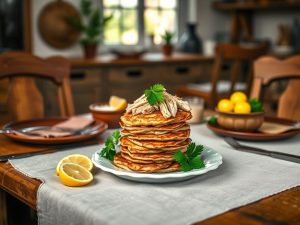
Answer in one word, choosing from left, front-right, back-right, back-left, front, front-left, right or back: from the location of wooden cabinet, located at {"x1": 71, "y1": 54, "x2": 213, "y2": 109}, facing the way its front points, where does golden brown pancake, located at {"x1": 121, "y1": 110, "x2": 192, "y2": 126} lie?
front

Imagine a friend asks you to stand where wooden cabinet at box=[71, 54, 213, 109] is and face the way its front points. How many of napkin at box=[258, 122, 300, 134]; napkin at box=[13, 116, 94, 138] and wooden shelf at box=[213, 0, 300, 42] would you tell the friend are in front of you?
2

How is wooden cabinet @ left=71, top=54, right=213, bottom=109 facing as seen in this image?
toward the camera

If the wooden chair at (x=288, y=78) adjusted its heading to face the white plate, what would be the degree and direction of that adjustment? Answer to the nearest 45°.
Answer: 0° — it already faces it

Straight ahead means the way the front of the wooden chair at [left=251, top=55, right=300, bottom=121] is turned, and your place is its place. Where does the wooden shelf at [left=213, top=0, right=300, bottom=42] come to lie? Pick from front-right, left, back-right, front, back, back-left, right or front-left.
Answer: back

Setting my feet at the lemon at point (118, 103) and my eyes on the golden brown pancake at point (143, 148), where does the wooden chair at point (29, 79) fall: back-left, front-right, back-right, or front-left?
back-right

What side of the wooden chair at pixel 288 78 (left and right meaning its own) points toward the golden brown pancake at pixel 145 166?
front

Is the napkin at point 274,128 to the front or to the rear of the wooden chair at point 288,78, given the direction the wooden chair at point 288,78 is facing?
to the front

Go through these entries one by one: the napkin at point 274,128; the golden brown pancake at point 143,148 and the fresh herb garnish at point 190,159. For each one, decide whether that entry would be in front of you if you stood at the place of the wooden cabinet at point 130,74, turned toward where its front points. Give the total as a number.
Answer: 3

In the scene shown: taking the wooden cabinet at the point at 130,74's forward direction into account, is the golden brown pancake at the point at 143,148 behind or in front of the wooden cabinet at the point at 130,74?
in front

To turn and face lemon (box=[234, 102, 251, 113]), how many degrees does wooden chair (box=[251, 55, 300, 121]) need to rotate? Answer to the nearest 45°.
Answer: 0° — it already faces it

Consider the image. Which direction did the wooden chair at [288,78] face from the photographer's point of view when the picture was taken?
facing the viewer
